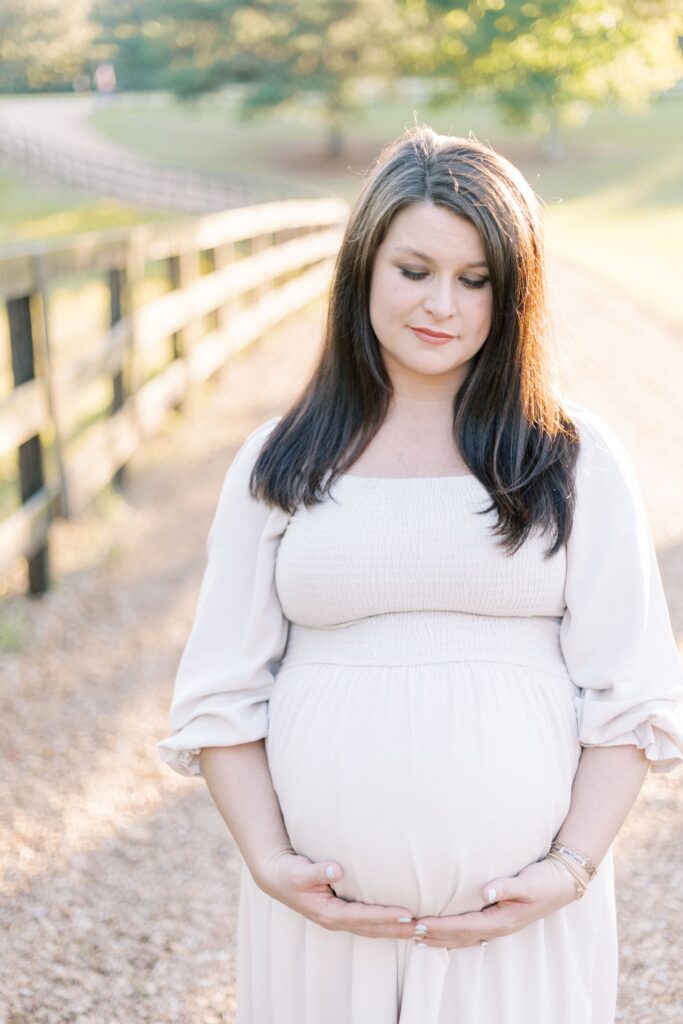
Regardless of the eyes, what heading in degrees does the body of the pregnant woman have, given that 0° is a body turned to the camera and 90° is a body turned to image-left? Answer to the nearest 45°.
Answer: approximately 0°

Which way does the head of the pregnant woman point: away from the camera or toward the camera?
toward the camera

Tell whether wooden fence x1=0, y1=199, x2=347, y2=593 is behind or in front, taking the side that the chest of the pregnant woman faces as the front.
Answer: behind
